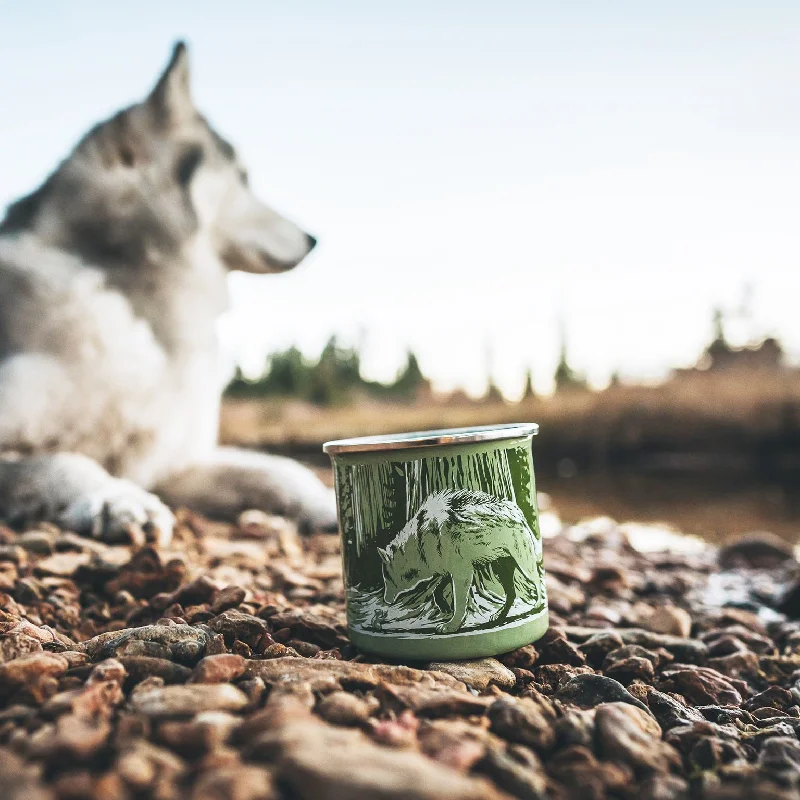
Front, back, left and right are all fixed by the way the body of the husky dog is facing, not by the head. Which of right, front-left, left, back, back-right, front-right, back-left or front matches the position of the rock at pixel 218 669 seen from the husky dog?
right

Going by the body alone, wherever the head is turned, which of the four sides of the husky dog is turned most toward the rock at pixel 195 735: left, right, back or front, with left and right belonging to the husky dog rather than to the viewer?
right

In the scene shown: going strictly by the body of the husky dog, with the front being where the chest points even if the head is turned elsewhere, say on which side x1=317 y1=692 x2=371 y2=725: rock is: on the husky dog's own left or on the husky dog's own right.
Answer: on the husky dog's own right

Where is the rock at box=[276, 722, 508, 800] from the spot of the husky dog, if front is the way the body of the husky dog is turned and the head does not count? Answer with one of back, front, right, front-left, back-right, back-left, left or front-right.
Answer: right

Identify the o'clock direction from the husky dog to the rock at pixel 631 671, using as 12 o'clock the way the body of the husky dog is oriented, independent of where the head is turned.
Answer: The rock is roughly at 2 o'clock from the husky dog.

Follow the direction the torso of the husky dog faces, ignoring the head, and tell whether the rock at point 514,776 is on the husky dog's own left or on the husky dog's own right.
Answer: on the husky dog's own right

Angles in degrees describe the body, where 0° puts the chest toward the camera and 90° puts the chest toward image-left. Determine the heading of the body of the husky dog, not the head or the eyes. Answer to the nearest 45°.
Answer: approximately 270°
